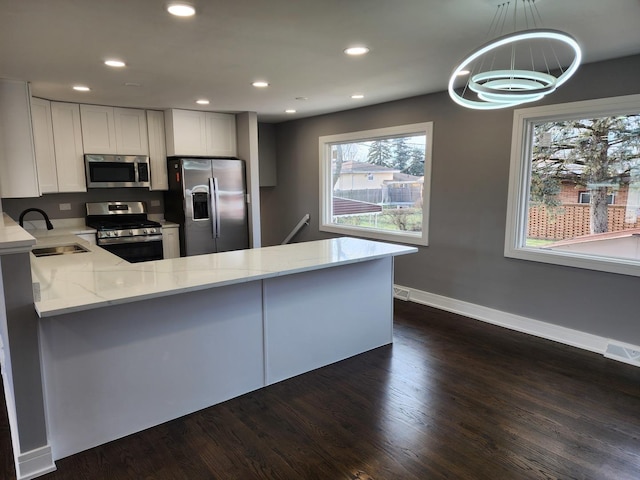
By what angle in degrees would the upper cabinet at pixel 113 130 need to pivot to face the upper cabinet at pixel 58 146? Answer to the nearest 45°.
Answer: approximately 90° to its right

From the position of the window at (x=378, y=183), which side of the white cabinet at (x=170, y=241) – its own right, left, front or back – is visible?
left

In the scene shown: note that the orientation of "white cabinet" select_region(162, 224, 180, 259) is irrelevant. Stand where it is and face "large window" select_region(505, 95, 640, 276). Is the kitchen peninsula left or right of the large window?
right
